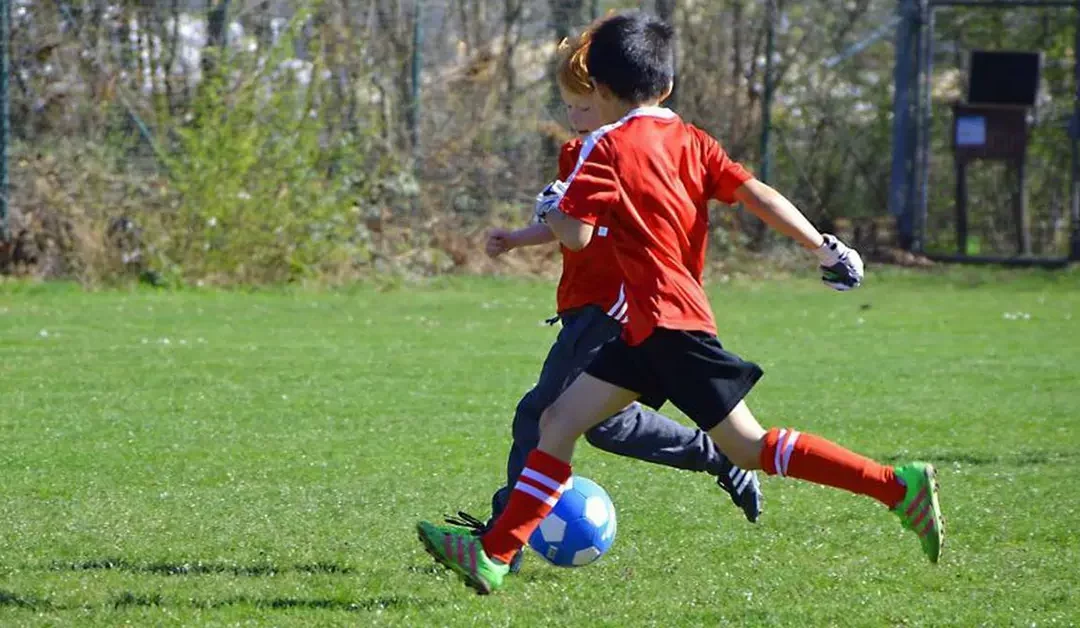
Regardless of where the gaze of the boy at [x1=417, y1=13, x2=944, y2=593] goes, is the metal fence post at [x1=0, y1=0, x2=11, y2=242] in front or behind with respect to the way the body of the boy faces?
in front

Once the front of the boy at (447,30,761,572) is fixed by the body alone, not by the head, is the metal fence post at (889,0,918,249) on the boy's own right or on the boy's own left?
on the boy's own right

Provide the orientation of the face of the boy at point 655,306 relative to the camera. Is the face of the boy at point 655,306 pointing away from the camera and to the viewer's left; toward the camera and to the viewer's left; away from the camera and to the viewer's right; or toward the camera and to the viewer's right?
away from the camera and to the viewer's left

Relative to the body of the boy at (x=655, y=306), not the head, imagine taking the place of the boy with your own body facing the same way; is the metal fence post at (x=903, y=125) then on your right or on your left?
on your right

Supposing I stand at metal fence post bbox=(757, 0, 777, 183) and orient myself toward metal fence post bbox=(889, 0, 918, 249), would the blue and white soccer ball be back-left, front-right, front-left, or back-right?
back-right

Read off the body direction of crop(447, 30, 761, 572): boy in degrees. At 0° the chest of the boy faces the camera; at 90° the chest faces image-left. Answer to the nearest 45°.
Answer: approximately 90°

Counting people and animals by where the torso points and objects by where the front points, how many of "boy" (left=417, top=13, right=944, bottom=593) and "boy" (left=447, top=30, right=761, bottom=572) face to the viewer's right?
0

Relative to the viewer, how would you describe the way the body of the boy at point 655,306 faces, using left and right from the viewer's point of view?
facing away from the viewer and to the left of the viewer

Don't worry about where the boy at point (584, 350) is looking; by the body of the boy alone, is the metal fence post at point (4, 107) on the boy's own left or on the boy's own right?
on the boy's own right

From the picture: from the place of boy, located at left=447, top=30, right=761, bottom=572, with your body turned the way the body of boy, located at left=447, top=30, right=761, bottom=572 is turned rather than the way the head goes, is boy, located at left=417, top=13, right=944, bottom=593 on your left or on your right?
on your left
